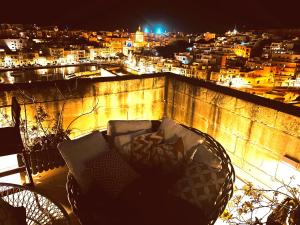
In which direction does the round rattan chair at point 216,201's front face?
toward the camera

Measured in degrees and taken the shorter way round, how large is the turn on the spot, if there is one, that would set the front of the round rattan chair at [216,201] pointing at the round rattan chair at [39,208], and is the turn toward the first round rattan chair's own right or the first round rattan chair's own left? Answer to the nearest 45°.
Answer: approximately 90° to the first round rattan chair's own right

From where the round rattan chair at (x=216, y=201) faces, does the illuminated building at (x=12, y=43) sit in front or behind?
behind

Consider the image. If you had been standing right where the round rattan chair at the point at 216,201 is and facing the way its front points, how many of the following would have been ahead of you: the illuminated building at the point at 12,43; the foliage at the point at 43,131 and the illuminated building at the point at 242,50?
0

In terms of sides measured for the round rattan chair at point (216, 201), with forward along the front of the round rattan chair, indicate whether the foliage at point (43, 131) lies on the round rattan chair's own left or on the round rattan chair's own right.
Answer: on the round rattan chair's own right
